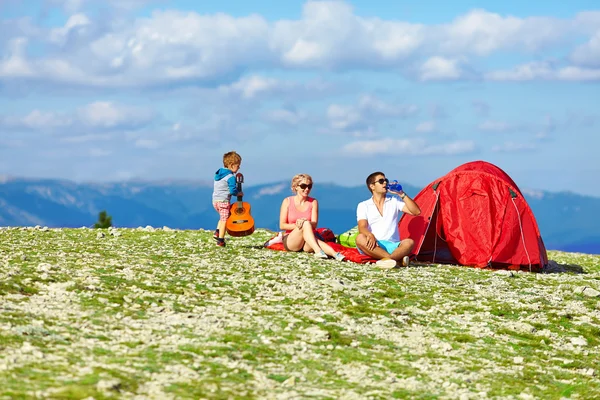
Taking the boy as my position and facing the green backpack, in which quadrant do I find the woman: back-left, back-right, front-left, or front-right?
front-right

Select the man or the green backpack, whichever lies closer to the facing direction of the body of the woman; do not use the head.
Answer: the man

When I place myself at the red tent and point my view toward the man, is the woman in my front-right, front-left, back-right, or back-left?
front-right

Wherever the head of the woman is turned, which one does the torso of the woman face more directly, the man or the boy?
the man

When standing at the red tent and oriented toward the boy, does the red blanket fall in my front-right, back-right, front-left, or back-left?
front-left

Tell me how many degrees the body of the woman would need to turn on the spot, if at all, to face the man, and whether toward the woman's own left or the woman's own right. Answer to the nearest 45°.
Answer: approximately 45° to the woman's own left

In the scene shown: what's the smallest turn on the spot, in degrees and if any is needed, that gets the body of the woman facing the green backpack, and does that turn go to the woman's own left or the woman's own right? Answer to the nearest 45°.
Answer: approximately 90° to the woman's own left

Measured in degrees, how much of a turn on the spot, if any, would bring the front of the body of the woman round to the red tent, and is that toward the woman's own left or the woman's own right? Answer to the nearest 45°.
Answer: approximately 90° to the woman's own left

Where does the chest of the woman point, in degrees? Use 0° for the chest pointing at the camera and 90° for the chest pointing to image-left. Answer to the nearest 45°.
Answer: approximately 315°

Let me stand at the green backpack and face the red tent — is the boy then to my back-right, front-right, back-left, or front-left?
back-right

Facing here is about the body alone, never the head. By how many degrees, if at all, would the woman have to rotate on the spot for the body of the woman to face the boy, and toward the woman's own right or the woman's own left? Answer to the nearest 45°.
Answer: approximately 135° to the woman's own right
